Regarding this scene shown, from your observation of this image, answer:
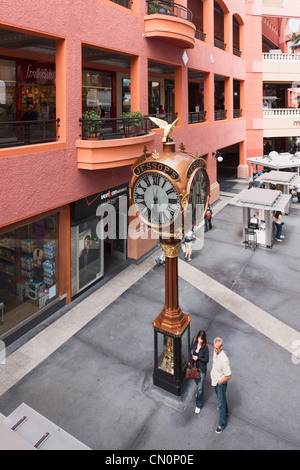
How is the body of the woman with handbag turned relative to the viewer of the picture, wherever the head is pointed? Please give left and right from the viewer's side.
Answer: facing the viewer and to the left of the viewer

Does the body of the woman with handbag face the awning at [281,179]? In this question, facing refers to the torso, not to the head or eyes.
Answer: no

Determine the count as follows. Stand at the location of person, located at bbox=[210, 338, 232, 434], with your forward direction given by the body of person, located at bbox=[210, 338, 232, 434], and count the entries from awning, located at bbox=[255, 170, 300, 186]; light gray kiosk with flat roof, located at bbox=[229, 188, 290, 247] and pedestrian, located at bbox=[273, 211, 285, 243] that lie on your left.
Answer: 0

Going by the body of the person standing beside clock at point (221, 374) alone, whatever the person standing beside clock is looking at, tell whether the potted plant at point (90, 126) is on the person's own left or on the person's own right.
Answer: on the person's own right

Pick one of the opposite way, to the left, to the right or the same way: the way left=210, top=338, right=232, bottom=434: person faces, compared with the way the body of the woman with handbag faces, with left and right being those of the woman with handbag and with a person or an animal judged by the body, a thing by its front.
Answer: the same way

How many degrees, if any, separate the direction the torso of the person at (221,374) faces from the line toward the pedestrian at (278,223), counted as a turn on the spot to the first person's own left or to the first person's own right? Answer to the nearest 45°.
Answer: approximately 135° to the first person's own right

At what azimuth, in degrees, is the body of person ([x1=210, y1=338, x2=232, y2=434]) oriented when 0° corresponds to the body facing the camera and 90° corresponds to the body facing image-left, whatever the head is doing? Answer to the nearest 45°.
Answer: approximately 45°

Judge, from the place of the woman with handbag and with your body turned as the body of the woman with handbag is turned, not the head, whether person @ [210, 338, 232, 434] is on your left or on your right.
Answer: on your left

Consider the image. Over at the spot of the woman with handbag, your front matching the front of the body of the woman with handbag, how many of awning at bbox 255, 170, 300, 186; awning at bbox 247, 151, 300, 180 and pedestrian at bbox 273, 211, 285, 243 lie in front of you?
0

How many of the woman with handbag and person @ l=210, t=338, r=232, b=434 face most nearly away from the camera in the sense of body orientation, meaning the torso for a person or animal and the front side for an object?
0

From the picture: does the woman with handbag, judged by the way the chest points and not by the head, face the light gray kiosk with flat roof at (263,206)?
no

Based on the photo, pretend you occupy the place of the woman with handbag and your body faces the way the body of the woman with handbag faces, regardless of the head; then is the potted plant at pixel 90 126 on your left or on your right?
on your right
